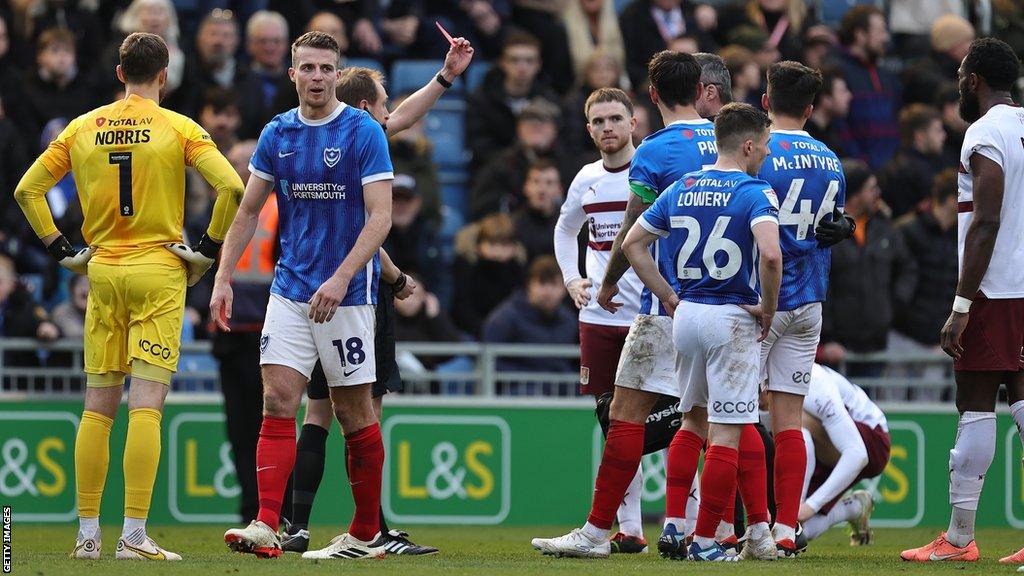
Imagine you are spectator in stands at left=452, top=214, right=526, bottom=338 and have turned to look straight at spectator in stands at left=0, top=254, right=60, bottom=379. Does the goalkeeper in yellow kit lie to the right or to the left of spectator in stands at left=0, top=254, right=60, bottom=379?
left

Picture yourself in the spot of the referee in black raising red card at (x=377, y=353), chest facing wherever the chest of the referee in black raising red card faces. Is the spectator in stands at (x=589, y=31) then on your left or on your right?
on your left

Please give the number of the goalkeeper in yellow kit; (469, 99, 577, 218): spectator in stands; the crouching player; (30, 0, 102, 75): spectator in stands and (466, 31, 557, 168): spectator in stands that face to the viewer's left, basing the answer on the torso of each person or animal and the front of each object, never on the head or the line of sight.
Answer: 1

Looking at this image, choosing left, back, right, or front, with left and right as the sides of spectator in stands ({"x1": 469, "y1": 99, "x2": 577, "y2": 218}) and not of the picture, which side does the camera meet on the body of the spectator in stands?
front

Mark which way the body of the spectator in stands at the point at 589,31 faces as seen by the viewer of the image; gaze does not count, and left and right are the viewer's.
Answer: facing the viewer

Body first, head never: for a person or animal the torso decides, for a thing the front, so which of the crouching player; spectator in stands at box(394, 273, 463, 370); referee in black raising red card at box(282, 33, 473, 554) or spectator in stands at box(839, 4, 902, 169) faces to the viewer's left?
the crouching player

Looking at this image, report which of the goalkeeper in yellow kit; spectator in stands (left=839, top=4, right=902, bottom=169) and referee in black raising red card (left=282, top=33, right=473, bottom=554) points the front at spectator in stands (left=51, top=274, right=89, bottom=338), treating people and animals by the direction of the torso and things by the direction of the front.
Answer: the goalkeeper in yellow kit

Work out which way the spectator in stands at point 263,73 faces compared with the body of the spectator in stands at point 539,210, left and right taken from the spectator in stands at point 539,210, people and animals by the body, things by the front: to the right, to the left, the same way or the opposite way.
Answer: the same way

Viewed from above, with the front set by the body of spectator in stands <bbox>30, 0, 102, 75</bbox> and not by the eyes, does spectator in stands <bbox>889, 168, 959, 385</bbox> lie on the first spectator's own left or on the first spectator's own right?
on the first spectator's own left

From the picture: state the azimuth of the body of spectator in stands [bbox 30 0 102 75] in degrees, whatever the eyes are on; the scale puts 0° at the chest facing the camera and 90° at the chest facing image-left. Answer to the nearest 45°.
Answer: approximately 0°

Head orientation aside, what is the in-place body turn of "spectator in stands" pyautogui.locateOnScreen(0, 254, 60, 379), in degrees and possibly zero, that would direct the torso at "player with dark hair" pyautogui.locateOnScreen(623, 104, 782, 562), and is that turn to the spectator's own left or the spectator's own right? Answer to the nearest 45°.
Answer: approximately 45° to the spectator's own left

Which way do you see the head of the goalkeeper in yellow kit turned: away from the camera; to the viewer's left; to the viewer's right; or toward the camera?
away from the camera

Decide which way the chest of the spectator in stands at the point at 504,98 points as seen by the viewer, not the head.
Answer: toward the camera

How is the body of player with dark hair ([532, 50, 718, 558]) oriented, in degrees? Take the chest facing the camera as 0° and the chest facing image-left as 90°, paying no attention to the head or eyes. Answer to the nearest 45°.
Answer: approximately 135°
